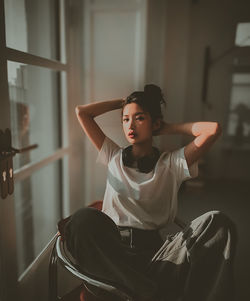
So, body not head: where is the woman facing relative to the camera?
toward the camera
